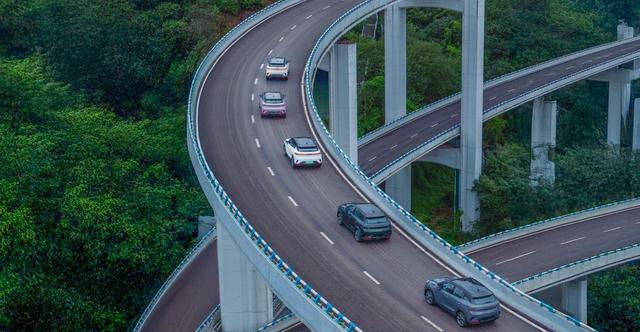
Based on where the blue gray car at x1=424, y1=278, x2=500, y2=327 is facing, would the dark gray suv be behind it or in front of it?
in front

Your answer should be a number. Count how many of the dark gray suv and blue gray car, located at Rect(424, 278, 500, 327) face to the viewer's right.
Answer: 0

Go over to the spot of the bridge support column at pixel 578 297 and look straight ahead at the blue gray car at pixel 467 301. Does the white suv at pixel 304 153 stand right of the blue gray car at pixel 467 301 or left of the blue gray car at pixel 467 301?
right

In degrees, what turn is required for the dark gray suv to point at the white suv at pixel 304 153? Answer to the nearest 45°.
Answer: approximately 45° to its right

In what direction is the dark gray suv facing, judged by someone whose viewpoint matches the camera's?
facing away from the viewer and to the left of the viewer

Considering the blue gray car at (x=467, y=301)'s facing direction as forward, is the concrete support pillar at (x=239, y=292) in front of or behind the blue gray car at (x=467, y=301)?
in front

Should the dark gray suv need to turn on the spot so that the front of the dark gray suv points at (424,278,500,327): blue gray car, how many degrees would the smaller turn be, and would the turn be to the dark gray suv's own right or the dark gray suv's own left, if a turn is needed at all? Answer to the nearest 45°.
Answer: approximately 180°

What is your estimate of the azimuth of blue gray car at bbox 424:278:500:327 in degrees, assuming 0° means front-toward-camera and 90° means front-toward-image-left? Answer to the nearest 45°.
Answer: approximately 135°

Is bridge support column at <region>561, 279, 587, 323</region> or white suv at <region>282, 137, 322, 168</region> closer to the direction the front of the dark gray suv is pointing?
the white suv

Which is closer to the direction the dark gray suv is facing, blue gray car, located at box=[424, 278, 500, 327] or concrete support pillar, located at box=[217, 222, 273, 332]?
the concrete support pillar

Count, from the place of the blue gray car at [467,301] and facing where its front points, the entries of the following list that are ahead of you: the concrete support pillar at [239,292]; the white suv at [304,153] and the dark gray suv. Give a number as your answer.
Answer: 3

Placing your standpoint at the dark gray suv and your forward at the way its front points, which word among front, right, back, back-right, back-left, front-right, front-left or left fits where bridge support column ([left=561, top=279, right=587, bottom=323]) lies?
right
